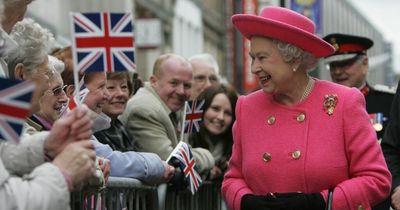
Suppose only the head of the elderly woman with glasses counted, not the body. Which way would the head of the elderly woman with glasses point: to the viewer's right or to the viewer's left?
to the viewer's right

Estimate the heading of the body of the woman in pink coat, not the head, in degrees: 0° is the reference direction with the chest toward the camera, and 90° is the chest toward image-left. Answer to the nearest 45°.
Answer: approximately 45°

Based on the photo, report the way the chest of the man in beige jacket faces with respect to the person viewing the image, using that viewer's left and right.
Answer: facing the viewer and to the right of the viewer

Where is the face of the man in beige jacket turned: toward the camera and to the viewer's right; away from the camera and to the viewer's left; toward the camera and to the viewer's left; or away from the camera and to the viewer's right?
toward the camera and to the viewer's right

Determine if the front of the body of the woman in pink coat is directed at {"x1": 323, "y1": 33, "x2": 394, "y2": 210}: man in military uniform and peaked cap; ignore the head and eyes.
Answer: no

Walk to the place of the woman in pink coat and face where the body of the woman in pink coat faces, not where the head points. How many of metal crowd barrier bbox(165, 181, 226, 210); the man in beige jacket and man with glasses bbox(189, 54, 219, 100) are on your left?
0

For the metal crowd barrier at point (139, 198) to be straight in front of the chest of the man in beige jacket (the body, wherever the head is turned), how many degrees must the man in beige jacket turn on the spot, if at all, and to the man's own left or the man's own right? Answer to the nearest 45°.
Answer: approximately 45° to the man's own right

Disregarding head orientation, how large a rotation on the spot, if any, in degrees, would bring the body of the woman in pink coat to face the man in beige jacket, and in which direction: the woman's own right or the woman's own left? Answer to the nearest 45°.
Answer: approximately 90° to the woman's own right

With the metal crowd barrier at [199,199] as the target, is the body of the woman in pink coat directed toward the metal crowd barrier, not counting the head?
no

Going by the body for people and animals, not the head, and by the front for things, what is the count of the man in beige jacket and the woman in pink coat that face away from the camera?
0

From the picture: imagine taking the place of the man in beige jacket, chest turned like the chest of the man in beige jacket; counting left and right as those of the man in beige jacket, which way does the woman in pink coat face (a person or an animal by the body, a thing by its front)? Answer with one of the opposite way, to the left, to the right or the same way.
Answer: to the right

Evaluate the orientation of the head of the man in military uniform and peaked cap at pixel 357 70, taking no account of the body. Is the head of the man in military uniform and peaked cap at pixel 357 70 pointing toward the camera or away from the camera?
toward the camera
